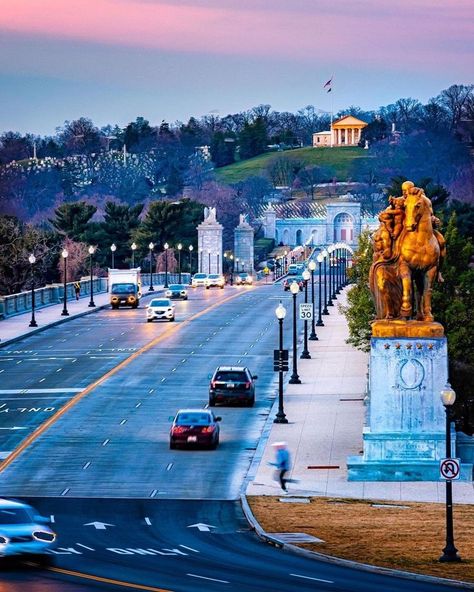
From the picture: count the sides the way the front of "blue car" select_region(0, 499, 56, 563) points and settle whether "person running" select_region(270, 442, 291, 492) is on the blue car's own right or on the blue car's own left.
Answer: on the blue car's own left

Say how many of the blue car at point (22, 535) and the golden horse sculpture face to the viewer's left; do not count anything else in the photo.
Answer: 0

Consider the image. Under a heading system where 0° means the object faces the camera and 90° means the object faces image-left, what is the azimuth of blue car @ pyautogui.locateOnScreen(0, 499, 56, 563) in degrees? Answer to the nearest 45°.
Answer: approximately 315°

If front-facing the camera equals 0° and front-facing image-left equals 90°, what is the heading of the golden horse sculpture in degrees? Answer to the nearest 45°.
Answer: approximately 0°

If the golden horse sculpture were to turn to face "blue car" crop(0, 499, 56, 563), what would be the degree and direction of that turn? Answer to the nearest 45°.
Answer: approximately 45° to its right
